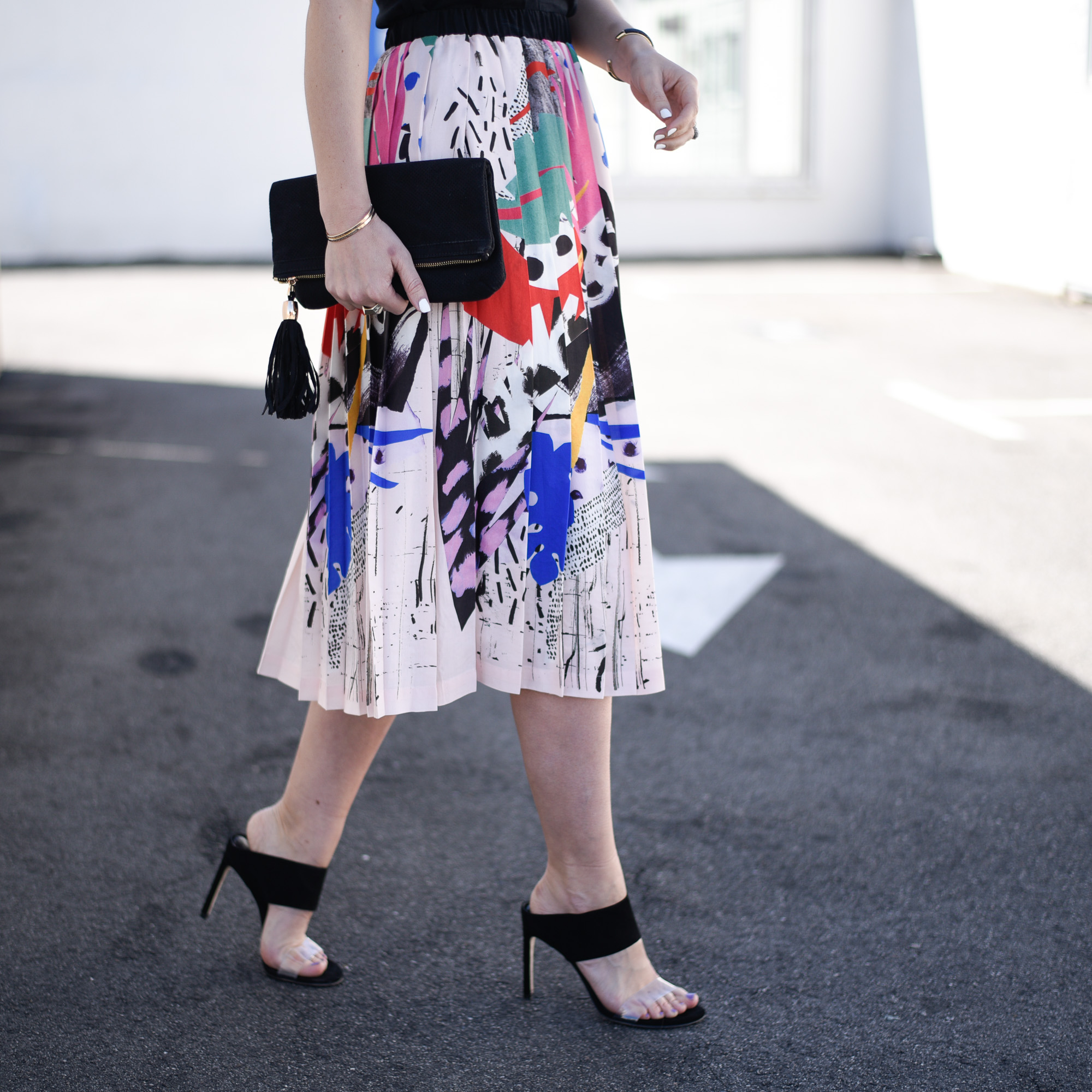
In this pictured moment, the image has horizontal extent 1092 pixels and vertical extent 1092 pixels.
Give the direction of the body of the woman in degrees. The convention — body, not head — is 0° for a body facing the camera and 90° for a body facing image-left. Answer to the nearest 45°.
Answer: approximately 315°
